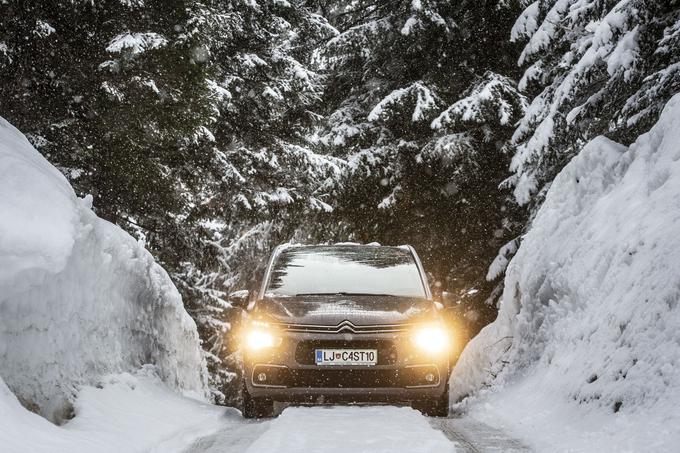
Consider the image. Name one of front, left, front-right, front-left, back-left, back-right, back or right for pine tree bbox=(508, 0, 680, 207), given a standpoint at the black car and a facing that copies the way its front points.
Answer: back-left

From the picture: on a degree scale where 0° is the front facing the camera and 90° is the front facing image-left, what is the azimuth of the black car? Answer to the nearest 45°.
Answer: approximately 0°

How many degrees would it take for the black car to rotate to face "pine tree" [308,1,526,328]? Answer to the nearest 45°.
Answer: approximately 180°
